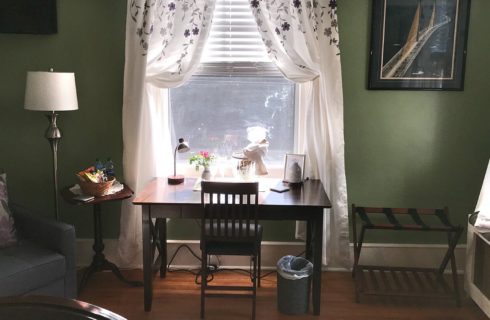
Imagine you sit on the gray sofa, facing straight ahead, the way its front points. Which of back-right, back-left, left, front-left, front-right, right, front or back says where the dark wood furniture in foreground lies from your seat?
front-right

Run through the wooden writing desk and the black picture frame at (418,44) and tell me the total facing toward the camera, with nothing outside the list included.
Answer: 2

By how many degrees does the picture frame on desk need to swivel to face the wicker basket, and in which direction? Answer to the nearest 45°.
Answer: approximately 90° to its right

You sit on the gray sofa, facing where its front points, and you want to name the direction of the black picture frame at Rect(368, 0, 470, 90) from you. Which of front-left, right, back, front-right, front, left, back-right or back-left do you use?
front-left

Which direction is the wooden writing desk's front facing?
toward the camera

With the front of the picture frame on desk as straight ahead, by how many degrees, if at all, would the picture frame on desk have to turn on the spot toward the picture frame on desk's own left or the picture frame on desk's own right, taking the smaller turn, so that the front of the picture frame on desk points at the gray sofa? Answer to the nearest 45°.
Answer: approximately 45° to the picture frame on desk's own right

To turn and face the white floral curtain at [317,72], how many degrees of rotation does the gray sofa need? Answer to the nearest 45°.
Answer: approximately 45° to its left

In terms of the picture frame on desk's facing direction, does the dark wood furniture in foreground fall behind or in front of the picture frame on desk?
in front

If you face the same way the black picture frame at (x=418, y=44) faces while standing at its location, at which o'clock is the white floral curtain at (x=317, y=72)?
The white floral curtain is roughly at 2 o'clock from the black picture frame.

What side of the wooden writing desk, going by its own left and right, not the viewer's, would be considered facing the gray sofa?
right

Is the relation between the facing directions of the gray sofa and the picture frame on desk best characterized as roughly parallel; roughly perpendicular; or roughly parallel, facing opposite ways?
roughly perpendicular

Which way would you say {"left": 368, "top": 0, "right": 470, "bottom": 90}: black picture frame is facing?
toward the camera

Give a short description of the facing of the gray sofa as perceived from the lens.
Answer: facing the viewer and to the right of the viewer

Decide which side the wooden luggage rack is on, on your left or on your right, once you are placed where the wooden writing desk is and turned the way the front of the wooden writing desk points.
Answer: on your left
